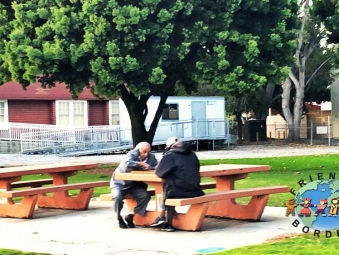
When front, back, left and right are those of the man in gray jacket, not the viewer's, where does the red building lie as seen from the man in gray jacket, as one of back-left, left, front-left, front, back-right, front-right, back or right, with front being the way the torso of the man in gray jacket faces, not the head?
back-left

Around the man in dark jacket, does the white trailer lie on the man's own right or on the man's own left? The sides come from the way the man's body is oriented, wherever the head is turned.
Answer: on the man's own right

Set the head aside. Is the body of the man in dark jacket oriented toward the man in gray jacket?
yes

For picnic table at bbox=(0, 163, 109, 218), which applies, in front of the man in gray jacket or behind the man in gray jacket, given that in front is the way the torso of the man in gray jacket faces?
behind

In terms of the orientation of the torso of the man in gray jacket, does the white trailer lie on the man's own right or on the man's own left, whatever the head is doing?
on the man's own left

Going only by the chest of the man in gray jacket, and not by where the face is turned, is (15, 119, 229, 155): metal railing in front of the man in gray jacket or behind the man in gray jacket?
behind

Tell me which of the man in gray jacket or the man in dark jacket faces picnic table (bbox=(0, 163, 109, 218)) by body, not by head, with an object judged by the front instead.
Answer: the man in dark jacket

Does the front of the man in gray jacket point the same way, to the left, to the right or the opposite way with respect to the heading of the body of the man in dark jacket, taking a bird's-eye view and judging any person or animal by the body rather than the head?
the opposite way

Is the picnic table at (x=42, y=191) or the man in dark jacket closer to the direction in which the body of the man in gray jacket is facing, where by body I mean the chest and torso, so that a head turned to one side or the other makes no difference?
the man in dark jacket

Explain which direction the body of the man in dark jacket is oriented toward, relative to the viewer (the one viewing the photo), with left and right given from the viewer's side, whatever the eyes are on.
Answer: facing away from the viewer and to the left of the viewer

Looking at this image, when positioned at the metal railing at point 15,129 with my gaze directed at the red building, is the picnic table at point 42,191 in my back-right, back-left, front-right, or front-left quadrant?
back-right

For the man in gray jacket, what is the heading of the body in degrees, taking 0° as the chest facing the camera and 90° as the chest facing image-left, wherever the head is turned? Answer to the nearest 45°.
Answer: approximately 315°
